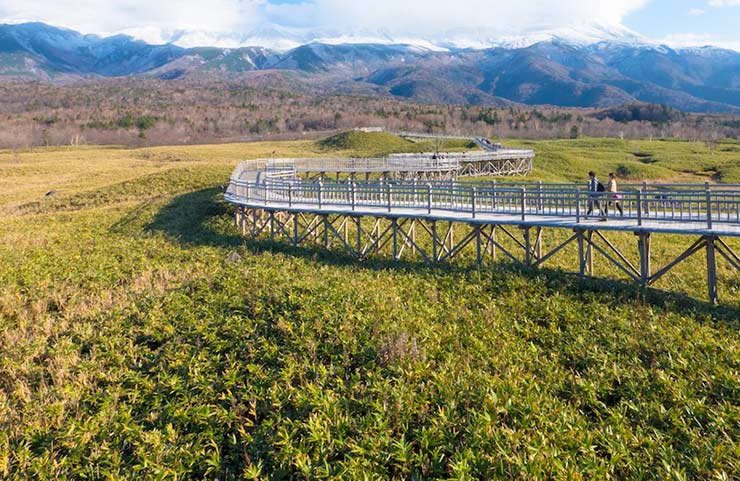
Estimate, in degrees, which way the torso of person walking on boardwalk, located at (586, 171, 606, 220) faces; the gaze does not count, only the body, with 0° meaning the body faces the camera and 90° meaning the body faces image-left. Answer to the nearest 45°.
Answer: approximately 90°
